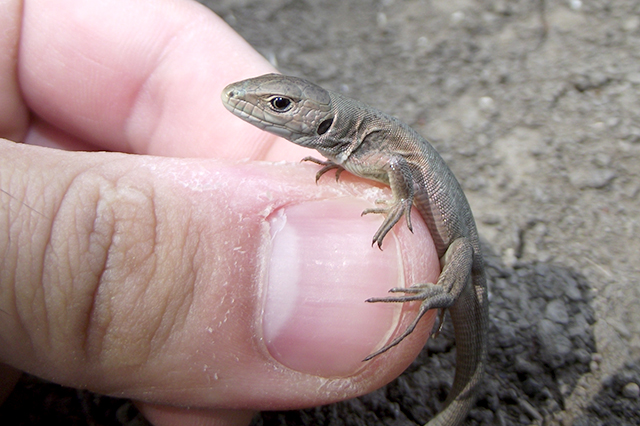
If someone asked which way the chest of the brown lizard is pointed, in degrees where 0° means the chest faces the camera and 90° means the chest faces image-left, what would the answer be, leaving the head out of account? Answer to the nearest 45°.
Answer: approximately 90°

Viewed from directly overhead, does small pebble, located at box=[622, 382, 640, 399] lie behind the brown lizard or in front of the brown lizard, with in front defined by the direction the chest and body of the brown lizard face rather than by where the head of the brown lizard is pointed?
behind
